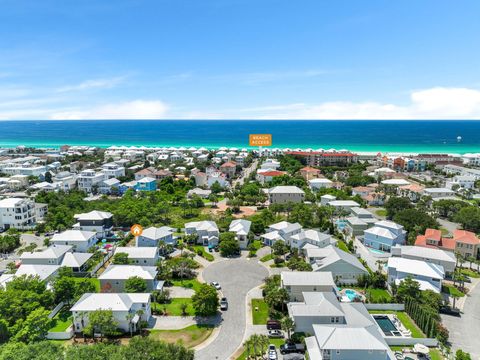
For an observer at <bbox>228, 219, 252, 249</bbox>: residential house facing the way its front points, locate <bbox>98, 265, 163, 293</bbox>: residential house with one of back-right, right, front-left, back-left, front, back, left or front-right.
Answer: front-right

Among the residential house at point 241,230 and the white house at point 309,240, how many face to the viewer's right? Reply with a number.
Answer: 0

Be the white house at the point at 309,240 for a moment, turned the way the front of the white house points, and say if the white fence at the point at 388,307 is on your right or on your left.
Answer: on your left

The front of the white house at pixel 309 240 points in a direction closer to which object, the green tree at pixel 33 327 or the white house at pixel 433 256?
the green tree

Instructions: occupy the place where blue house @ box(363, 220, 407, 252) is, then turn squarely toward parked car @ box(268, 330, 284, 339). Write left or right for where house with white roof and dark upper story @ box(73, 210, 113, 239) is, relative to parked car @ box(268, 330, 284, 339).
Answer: right

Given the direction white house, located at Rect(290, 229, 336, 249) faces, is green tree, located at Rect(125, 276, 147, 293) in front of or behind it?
in front

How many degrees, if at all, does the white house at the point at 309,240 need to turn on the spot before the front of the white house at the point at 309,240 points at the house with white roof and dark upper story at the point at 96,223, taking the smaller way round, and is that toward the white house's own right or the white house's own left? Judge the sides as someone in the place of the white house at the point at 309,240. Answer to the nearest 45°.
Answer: approximately 45° to the white house's own right

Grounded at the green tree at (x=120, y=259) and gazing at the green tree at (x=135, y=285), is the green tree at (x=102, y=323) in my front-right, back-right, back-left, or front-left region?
front-right

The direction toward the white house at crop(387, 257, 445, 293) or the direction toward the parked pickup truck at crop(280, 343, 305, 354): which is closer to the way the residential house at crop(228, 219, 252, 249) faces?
the parked pickup truck

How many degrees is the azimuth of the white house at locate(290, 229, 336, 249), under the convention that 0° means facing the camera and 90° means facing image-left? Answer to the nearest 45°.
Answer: approximately 45°

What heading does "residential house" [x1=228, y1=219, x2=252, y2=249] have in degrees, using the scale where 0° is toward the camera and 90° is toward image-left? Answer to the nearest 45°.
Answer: approximately 0°

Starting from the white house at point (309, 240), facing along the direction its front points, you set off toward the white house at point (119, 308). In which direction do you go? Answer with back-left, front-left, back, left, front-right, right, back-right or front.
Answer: front

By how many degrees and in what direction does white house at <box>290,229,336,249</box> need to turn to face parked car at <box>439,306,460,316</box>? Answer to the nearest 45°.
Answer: approximately 90° to its left

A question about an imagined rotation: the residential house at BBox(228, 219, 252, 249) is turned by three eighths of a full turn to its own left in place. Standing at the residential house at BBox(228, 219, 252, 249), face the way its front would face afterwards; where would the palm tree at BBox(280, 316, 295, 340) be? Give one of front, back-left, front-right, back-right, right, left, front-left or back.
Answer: back-right

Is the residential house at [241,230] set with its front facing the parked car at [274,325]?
yes

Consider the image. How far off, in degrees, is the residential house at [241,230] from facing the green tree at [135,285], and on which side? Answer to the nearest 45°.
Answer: approximately 45° to its right
